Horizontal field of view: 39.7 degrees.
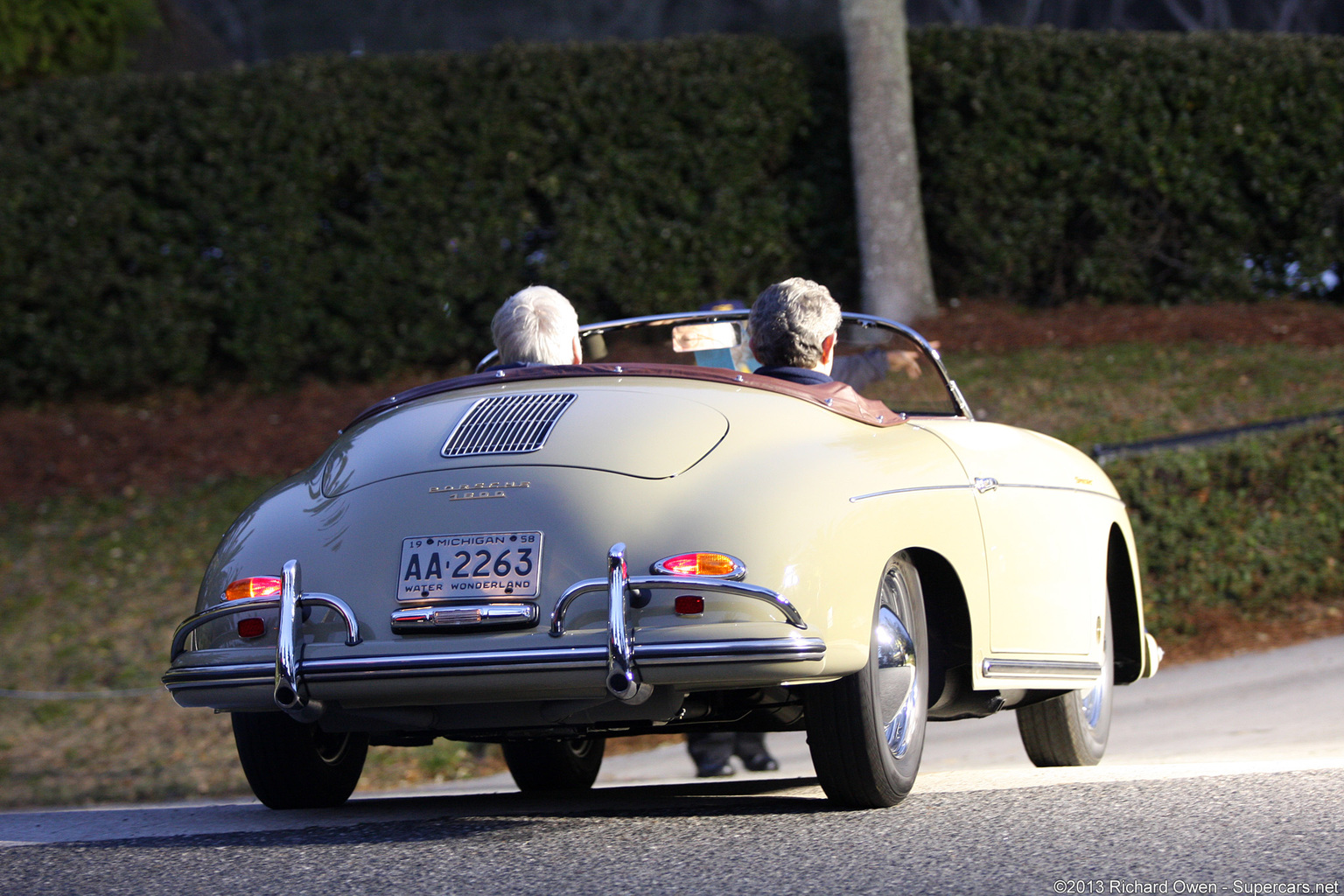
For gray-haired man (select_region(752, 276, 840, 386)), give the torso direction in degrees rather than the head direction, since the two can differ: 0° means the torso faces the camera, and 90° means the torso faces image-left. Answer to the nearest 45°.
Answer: approximately 225°

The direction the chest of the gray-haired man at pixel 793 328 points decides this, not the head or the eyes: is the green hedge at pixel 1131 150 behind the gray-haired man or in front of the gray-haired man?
in front

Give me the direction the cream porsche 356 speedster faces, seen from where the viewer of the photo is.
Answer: facing away from the viewer and to the right of the viewer

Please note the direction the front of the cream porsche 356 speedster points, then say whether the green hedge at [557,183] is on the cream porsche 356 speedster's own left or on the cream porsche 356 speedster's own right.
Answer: on the cream porsche 356 speedster's own left
